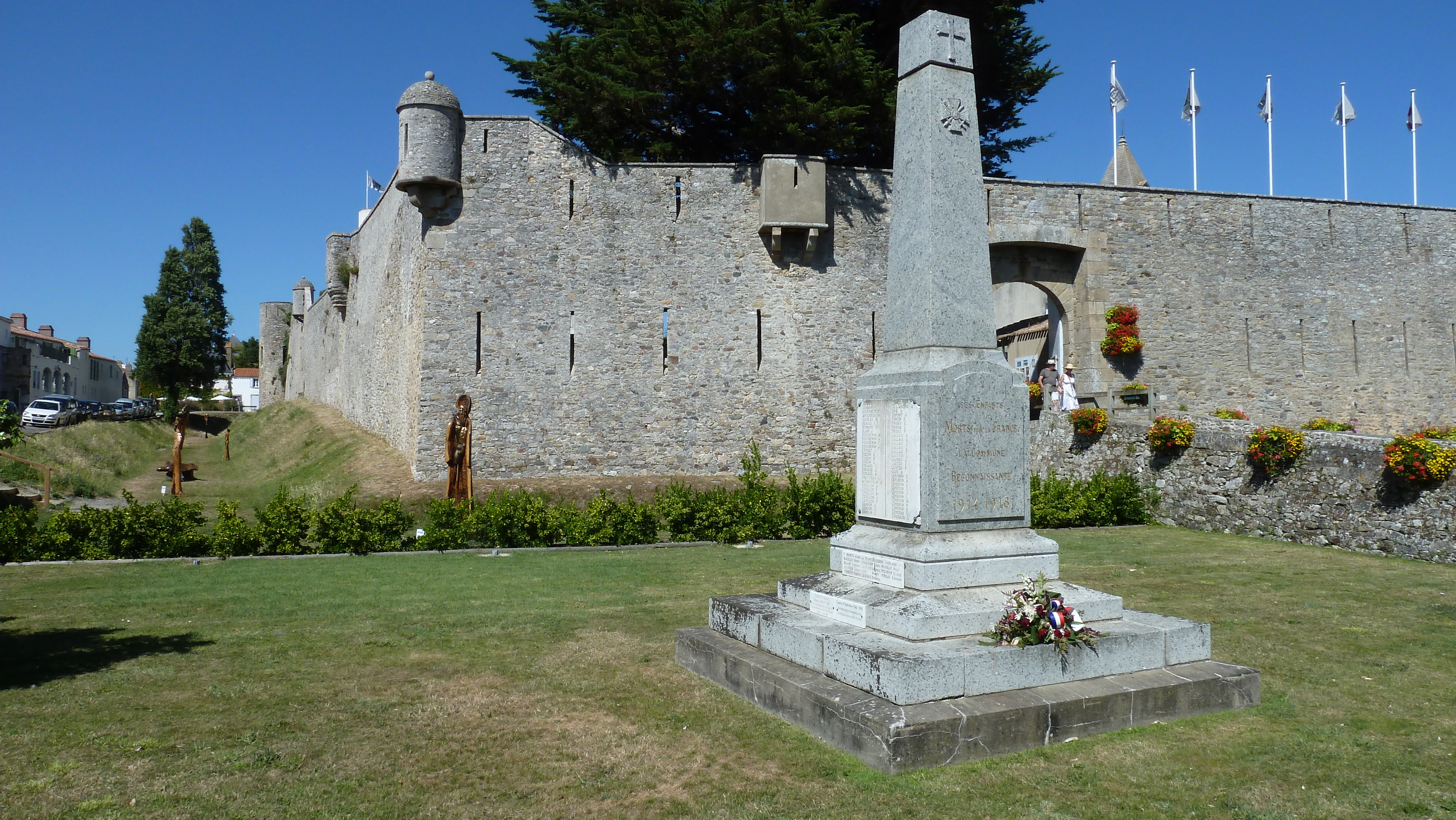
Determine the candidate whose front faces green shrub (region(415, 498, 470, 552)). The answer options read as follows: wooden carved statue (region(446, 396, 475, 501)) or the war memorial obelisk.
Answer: the wooden carved statue

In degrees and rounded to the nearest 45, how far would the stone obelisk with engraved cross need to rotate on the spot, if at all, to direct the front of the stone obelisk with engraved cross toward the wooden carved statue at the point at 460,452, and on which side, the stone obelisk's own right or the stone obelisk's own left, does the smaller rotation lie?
approximately 180°

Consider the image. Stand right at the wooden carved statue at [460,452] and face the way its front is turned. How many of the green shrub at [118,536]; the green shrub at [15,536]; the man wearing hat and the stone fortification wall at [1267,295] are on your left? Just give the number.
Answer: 2

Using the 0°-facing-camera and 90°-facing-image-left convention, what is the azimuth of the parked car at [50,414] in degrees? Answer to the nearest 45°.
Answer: approximately 45°

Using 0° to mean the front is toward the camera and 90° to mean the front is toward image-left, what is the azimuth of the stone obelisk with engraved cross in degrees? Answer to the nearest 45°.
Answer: approximately 315°

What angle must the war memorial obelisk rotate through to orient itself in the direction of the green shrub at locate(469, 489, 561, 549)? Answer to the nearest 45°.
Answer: approximately 180°

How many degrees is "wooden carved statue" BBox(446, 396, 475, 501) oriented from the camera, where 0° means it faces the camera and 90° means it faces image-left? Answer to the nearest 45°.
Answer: approximately 0°

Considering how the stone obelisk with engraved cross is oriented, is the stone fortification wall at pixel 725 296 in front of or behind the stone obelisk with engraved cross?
behind

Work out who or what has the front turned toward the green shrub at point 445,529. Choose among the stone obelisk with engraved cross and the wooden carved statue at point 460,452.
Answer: the wooden carved statue

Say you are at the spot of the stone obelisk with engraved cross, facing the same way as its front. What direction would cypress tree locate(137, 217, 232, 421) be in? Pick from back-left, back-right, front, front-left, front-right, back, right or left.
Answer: back
